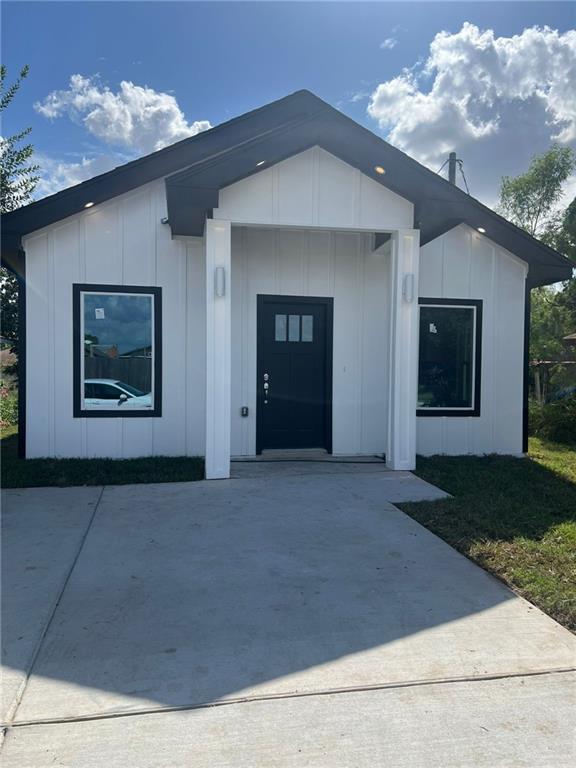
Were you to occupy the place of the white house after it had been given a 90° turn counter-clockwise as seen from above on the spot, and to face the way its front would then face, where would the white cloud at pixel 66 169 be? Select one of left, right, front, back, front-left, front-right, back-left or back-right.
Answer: back-left

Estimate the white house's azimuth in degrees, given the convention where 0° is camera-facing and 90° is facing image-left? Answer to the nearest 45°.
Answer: approximately 0°

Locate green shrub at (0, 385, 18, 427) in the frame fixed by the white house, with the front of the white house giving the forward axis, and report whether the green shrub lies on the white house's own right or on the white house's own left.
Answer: on the white house's own right

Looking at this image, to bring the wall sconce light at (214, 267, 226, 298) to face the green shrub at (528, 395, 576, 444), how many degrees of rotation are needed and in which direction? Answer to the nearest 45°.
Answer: approximately 135° to its left

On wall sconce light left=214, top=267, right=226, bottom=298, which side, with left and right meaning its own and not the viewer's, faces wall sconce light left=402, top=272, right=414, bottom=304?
left

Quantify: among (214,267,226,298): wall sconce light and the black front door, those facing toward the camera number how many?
2

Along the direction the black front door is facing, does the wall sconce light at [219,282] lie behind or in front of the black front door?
in front
